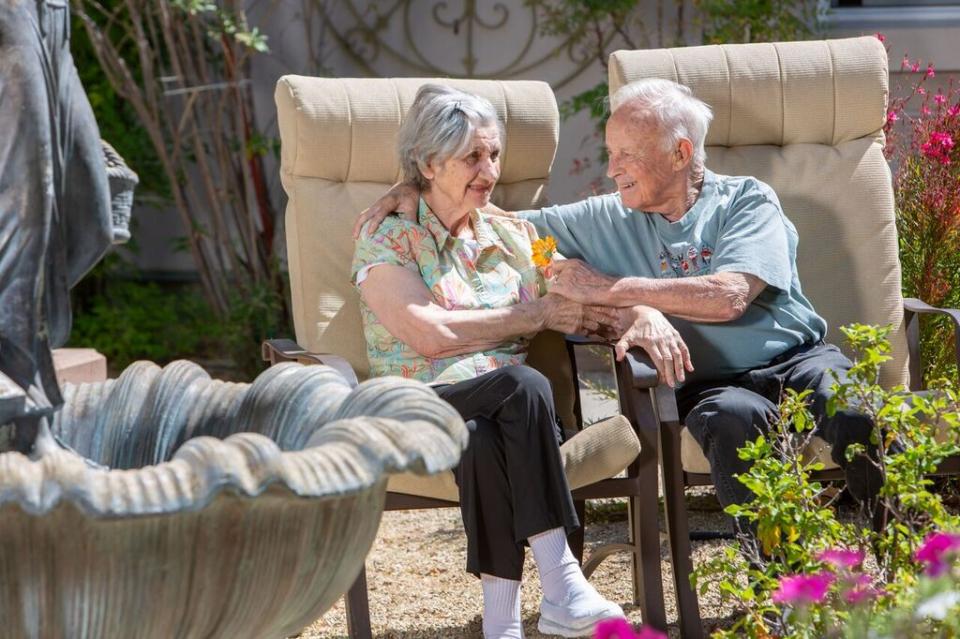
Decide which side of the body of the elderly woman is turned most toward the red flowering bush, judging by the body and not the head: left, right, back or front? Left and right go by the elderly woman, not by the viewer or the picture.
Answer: left

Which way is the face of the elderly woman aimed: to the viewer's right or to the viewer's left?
to the viewer's right

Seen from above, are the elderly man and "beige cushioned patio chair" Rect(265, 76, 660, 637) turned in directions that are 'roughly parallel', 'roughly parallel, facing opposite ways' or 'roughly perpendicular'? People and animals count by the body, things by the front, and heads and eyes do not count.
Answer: roughly perpendicular

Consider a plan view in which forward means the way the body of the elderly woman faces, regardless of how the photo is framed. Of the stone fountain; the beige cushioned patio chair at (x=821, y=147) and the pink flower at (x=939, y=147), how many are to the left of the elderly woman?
2

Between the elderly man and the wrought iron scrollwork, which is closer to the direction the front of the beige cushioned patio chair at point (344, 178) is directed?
the elderly man

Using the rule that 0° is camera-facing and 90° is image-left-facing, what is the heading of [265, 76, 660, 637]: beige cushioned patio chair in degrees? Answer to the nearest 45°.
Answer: approximately 315°

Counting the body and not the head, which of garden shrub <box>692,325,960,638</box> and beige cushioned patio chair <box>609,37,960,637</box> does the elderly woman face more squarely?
the garden shrub

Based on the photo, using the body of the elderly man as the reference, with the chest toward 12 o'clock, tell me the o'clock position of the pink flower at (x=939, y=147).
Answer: The pink flower is roughly at 6 o'clock from the elderly man.

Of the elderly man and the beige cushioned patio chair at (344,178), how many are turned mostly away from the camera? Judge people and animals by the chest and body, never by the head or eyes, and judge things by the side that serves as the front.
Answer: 0

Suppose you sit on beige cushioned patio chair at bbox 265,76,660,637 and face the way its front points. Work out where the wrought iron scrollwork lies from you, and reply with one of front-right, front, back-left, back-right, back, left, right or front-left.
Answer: back-left

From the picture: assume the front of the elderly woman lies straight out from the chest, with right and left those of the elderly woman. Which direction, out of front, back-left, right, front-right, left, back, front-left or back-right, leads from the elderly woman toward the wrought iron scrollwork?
back-left

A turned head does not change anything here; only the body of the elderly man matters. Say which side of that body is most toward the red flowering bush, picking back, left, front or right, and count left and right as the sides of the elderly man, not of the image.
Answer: back

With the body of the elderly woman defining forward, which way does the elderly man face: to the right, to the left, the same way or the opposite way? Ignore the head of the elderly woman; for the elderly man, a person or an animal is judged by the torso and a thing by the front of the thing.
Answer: to the right

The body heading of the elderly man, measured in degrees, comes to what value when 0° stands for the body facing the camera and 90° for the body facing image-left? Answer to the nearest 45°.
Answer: approximately 45°

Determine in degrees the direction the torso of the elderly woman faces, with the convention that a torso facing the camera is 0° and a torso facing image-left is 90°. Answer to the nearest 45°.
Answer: approximately 315°

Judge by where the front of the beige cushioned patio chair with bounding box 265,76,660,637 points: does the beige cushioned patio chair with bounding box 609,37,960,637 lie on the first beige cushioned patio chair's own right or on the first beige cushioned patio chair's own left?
on the first beige cushioned patio chair's own left

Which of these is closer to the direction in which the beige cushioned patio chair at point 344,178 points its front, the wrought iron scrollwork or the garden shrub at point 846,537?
the garden shrub

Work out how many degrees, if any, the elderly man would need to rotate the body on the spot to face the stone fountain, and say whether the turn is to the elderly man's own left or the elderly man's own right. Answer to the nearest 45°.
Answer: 0° — they already face it

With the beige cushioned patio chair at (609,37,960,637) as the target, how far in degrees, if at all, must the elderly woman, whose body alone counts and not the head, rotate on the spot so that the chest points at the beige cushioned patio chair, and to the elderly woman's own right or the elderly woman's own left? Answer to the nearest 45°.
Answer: approximately 90° to the elderly woman's own left
